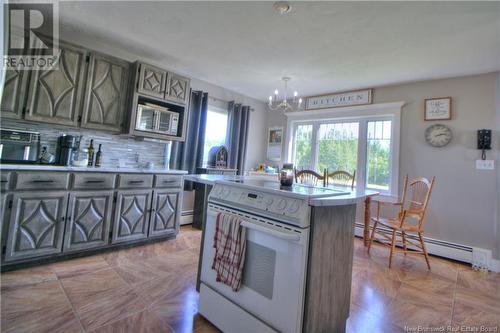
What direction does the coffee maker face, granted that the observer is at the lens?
facing the viewer and to the right of the viewer

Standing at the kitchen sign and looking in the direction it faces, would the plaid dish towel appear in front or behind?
in front

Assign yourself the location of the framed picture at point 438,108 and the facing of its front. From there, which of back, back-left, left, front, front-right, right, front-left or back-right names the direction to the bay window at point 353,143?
front-right

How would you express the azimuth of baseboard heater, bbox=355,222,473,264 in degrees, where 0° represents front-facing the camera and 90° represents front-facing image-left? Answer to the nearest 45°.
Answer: approximately 45°

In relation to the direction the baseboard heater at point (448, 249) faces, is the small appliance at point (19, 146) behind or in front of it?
in front

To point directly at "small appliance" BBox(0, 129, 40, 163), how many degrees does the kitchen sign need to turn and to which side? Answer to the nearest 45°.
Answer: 0° — it already faces it

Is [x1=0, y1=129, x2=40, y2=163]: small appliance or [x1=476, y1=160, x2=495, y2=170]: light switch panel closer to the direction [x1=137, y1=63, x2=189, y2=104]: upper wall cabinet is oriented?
the light switch panel

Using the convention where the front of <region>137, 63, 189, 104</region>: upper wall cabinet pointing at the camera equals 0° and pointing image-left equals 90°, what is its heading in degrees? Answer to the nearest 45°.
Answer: approximately 315°

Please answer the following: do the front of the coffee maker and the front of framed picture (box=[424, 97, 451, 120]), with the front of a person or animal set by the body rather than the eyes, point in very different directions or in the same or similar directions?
very different directions

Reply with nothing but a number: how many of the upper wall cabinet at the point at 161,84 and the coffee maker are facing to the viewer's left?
0
